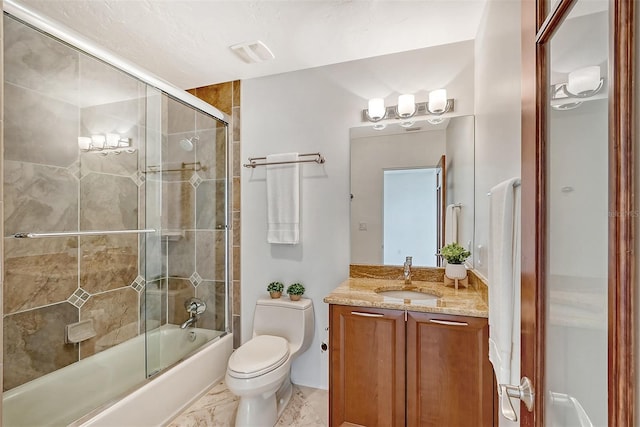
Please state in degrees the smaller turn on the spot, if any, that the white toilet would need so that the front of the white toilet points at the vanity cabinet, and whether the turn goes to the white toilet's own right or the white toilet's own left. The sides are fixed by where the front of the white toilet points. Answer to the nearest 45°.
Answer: approximately 90° to the white toilet's own left

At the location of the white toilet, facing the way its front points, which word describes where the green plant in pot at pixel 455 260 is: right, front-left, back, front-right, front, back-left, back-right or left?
back-left

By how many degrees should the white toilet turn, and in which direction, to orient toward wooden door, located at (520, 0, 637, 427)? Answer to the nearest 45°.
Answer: approximately 45° to its left

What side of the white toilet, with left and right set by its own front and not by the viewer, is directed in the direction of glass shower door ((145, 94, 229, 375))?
right

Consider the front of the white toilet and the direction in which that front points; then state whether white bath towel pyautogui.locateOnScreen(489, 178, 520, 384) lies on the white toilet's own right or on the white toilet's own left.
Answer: on the white toilet's own left

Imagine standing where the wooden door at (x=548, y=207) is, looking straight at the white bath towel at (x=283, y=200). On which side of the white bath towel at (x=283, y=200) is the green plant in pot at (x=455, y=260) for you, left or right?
right

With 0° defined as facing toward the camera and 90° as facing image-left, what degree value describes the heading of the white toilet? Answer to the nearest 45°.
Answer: approximately 45°

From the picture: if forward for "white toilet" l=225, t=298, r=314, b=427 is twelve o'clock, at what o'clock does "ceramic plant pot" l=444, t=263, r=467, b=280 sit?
The ceramic plant pot is roughly at 8 o'clock from the white toilet.
